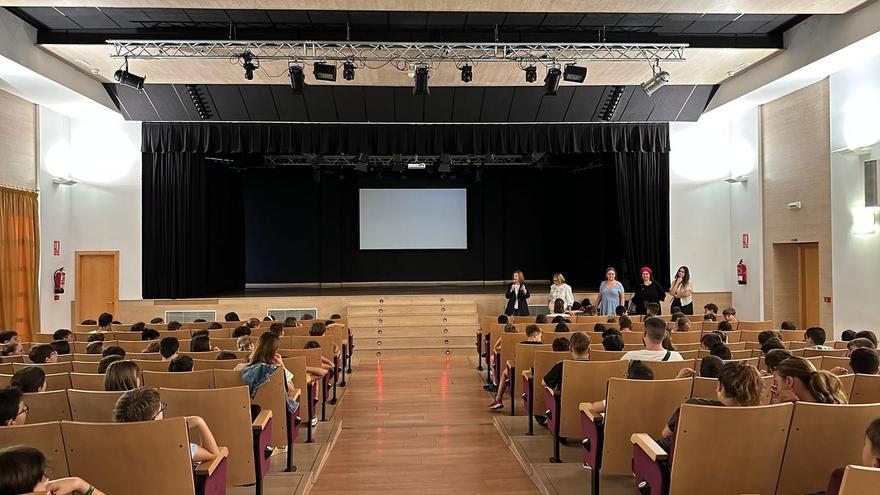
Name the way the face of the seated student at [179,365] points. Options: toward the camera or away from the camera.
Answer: away from the camera

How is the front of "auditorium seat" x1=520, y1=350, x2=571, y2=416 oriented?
away from the camera

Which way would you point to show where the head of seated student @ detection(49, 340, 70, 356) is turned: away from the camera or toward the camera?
away from the camera

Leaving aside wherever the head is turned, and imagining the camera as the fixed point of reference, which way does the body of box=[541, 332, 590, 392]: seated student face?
away from the camera

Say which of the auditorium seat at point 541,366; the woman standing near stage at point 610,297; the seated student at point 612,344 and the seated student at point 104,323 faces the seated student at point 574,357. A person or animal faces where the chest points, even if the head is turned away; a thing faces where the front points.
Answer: the woman standing near stage

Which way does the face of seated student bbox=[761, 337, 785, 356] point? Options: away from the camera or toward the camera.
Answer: away from the camera

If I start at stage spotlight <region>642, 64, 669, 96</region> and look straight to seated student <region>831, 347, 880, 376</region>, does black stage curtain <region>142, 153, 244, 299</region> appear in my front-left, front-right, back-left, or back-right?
back-right
